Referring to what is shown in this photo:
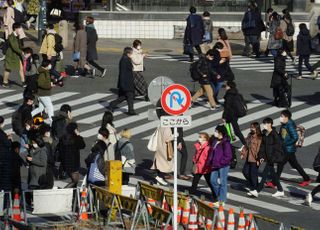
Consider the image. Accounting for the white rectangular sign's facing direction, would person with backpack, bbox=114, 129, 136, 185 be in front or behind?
behind

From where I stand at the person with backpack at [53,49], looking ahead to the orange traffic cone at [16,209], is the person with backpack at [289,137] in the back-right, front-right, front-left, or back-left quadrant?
front-left

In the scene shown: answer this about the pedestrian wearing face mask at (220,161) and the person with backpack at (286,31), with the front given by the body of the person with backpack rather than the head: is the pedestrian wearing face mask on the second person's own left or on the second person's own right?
on the second person's own left

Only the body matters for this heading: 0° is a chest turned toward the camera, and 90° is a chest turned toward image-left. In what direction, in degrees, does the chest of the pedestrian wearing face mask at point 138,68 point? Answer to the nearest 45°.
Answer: approximately 315°

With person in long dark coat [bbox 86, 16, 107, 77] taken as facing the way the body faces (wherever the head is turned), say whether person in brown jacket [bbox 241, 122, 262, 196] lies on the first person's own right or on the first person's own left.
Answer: on the first person's own left

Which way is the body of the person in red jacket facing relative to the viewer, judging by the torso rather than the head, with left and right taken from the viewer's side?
facing the viewer and to the left of the viewer

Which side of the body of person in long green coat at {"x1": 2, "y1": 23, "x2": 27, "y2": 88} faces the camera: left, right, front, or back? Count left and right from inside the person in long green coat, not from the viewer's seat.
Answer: right

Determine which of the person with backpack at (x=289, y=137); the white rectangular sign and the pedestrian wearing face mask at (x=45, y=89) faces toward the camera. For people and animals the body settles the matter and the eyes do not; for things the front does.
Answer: the white rectangular sign

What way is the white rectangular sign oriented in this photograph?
toward the camera

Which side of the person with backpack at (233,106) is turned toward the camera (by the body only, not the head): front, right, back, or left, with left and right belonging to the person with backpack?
left

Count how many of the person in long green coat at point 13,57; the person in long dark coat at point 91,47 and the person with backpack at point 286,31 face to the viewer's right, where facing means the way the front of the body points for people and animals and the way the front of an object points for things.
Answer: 1
